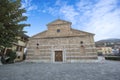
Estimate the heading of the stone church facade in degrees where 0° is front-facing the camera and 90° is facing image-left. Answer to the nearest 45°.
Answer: approximately 0°

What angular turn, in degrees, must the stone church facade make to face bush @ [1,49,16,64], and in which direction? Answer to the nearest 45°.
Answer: approximately 90° to its right

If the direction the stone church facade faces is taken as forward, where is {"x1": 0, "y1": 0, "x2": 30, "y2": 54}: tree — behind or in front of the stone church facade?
in front
